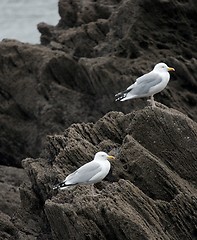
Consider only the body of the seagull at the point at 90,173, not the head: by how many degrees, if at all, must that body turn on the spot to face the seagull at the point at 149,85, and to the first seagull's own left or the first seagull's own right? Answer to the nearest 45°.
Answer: approximately 45° to the first seagull's own left

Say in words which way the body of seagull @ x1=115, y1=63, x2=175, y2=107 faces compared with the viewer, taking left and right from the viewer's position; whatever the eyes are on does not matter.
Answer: facing to the right of the viewer

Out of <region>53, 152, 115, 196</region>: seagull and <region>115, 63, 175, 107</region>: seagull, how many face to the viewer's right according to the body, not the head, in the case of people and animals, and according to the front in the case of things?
2

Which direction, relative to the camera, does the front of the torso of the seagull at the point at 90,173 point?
to the viewer's right

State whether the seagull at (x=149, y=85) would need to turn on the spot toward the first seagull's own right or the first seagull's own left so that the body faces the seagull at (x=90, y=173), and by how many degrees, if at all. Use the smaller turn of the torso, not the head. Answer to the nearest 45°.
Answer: approximately 135° to the first seagull's own right
